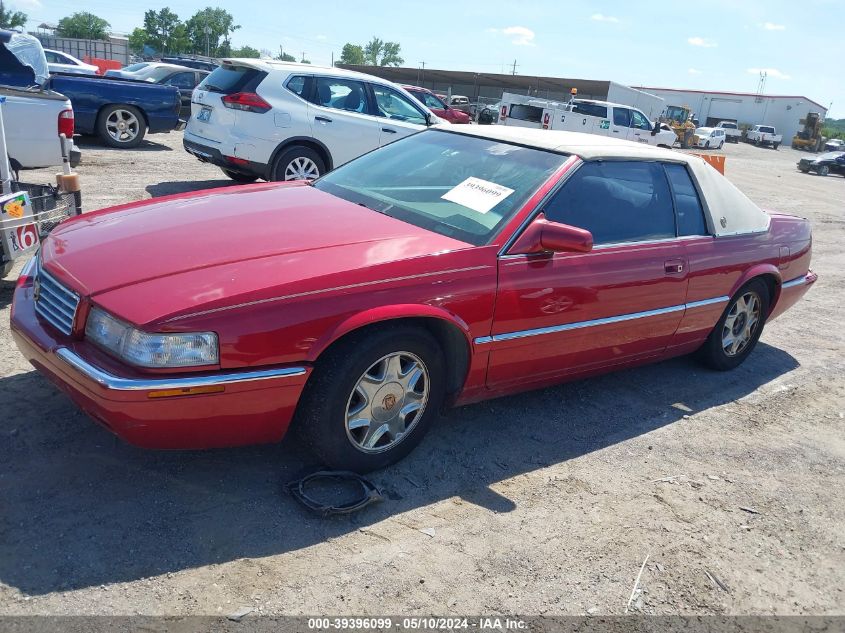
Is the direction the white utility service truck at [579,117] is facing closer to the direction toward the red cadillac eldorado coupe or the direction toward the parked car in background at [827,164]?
the parked car in background

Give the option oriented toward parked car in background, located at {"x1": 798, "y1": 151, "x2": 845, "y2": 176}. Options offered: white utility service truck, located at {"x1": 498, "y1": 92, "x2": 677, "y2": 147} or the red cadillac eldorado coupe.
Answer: the white utility service truck

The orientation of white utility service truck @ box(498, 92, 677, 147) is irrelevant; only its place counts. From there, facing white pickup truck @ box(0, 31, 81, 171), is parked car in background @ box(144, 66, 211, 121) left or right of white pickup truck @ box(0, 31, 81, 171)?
right

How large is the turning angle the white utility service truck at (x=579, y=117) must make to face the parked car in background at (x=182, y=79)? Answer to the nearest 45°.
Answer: approximately 180°

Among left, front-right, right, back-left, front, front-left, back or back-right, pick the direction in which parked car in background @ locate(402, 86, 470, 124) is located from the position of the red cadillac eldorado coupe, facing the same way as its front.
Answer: back-right

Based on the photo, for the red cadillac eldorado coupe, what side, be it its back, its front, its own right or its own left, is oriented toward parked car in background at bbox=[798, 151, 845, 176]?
back

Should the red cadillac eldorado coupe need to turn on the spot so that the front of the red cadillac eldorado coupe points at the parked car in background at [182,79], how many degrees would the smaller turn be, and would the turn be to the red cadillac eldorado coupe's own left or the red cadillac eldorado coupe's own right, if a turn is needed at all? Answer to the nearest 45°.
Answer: approximately 135° to the red cadillac eldorado coupe's own right

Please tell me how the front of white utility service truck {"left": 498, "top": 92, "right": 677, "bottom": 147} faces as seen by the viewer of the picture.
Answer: facing away from the viewer and to the right of the viewer

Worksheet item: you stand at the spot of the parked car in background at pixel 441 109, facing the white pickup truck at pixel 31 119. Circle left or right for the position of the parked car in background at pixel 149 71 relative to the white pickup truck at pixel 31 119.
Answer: right

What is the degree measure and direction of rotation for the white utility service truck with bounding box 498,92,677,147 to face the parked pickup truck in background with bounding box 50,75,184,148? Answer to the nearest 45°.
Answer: approximately 180°

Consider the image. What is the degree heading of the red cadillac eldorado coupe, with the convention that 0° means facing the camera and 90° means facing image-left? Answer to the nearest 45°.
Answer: approximately 45°
